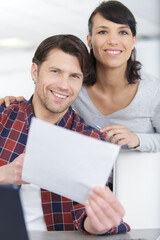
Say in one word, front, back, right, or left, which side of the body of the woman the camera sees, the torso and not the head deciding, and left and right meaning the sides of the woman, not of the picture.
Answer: front

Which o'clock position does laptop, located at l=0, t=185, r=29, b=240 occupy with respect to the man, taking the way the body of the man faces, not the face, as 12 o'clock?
The laptop is roughly at 12 o'clock from the man.

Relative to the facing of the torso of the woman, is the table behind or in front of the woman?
in front

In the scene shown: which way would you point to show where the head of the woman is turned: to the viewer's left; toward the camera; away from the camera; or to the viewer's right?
toward the camera

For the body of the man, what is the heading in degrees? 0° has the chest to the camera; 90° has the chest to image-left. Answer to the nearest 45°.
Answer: approximately 0°

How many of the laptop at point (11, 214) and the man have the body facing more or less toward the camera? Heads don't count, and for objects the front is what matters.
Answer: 1

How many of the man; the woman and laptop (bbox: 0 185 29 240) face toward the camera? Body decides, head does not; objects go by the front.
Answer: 2

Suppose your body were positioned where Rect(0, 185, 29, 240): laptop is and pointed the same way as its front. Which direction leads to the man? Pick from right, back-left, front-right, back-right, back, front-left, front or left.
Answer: front

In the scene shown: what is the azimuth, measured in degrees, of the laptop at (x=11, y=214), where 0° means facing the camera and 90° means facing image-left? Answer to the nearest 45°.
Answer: approximately 180°

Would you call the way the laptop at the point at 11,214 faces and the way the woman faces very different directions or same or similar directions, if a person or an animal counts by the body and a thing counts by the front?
very different directions

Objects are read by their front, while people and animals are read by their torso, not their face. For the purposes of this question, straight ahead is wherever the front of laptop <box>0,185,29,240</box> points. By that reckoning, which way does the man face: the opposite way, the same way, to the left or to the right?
the opposite way

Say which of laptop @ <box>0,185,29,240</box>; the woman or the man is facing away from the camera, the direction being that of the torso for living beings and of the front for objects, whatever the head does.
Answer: the laptop

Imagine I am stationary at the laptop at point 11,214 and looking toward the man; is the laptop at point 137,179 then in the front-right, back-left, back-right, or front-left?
front-right
